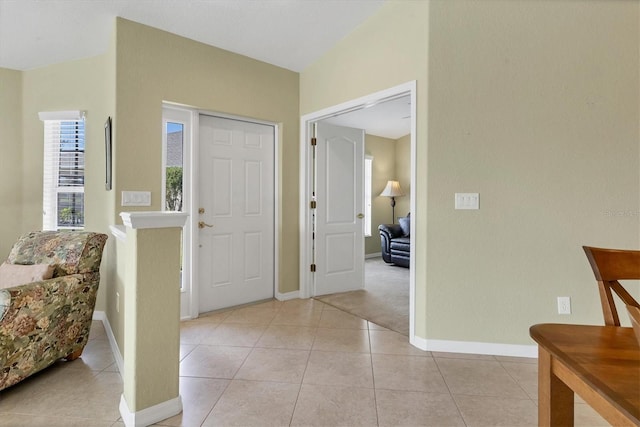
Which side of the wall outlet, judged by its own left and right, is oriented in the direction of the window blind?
right

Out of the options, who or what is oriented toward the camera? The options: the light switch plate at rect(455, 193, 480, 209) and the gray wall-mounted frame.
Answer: the light switch plate

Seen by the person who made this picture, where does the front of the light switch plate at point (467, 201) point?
facing the viewer

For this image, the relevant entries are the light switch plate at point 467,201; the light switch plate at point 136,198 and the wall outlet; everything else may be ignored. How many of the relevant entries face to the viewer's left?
0

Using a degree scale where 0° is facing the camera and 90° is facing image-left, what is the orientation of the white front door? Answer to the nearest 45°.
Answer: approximately 315°

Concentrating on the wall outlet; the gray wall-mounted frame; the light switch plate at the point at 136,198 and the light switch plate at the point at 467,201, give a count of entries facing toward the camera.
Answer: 3

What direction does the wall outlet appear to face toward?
toward the camera

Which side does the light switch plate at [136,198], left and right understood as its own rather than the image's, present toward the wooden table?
front

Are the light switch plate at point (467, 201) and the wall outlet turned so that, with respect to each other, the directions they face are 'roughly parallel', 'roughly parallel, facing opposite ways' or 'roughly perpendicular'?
roughly parallel

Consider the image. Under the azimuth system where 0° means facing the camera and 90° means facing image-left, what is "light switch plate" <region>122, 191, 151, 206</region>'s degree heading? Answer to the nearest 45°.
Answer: approximately 0°

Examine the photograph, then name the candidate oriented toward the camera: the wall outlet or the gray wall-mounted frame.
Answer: the wall outlet
